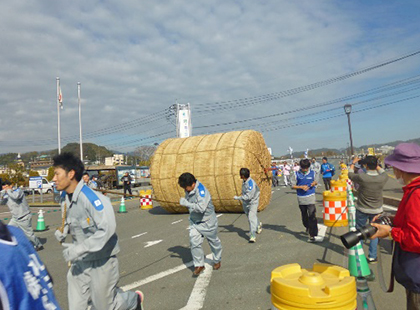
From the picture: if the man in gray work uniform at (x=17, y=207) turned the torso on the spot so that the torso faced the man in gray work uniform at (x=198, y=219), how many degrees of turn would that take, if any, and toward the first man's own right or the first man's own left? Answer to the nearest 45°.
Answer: approximately 90° to the first man's own left

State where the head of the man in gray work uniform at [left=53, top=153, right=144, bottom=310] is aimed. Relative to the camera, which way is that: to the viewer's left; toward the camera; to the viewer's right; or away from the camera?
to the viewer's left

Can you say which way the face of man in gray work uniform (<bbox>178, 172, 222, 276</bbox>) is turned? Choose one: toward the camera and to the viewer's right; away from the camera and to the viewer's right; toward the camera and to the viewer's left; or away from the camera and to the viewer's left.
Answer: toward the camera and to the viewer's left

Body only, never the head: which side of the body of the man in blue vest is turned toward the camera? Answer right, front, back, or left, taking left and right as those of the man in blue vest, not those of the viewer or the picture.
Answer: front

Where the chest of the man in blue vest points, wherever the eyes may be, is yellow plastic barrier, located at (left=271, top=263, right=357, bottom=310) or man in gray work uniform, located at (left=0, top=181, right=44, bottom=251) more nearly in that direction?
the yellow plastic barrier

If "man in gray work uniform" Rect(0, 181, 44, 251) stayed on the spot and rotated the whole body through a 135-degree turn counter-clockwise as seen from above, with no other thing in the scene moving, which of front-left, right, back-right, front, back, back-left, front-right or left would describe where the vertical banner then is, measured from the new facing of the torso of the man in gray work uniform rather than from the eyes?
front-left

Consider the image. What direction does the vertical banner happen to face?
toward the camera

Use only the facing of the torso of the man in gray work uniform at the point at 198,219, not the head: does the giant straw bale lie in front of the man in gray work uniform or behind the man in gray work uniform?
behind

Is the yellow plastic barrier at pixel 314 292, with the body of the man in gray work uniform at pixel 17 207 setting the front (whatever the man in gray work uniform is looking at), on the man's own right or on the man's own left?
on the man's own left

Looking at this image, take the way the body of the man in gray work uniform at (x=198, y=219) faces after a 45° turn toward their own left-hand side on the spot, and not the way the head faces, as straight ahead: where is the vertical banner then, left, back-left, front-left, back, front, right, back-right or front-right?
back

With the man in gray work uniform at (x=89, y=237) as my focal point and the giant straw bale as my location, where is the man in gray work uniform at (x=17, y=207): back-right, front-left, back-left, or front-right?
front-right

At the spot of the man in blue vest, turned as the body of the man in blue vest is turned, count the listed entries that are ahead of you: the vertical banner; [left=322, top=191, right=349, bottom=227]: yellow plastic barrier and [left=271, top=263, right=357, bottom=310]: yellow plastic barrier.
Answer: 1

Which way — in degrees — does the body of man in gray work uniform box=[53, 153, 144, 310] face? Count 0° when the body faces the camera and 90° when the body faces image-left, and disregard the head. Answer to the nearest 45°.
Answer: approximately 45°

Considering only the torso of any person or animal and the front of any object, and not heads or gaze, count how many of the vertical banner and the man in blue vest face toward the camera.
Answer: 2
